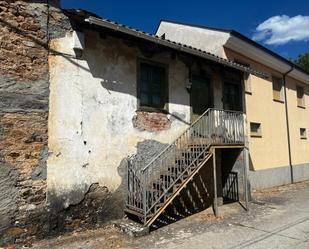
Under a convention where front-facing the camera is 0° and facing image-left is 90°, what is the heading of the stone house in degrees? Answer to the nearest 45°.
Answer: approximately 315°

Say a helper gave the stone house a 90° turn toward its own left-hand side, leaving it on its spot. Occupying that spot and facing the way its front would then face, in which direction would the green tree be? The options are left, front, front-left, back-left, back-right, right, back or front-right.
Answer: front
